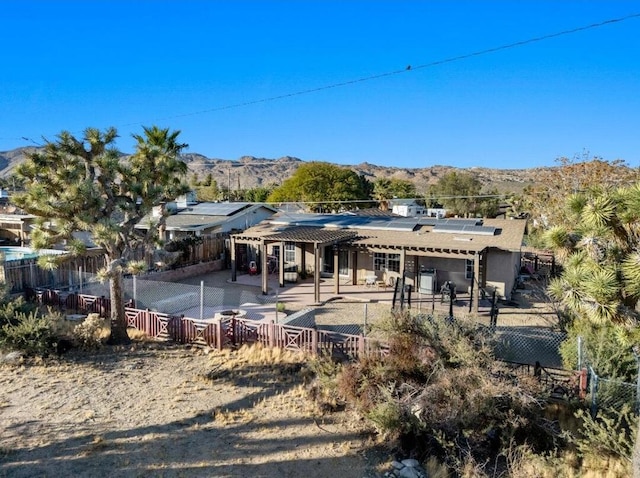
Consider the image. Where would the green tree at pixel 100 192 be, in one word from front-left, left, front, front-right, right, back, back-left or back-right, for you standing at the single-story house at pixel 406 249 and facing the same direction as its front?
back-left

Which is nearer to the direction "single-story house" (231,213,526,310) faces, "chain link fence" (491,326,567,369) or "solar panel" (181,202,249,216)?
the chain link fence

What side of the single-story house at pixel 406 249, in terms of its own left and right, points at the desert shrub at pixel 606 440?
back

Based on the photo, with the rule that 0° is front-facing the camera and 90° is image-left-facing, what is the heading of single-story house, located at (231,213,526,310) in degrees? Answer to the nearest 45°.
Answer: approximately 180°

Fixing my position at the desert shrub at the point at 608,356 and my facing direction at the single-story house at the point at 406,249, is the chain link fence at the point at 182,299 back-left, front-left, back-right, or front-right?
front-left
